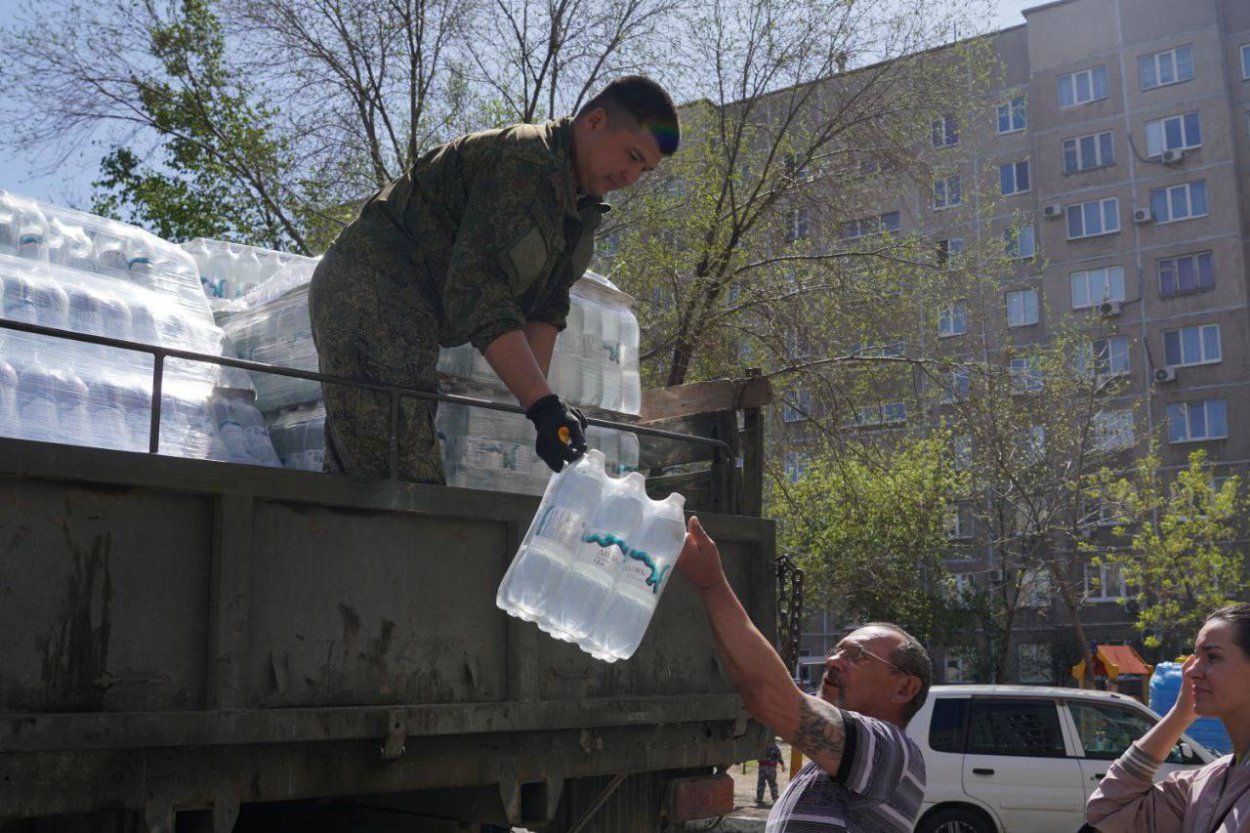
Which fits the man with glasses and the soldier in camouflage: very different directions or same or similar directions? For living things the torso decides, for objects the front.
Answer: very different directions

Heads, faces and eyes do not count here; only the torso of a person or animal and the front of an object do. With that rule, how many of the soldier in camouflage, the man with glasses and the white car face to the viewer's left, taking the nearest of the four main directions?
1

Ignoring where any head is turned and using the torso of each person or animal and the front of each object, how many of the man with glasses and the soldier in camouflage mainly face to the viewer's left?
1

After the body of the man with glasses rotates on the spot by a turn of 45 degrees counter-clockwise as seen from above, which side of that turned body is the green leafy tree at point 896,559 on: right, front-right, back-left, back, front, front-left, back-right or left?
back-right

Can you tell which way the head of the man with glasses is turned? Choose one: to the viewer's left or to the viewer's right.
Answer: to the viewer's left

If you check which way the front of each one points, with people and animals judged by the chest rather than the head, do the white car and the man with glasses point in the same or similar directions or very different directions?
very different directions

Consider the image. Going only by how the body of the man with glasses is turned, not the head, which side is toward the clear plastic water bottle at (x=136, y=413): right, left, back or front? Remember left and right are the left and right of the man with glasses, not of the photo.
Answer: front

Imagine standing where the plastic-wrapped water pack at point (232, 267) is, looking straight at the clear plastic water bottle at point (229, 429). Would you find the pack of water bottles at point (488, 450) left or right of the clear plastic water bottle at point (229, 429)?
left

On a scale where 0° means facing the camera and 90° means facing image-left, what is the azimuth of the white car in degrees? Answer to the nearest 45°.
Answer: approximately 270°

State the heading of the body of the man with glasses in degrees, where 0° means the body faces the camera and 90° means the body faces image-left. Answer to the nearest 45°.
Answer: approximately 90°

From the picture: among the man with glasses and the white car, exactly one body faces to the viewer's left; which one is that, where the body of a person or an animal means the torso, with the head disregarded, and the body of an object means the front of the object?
the man with glasses

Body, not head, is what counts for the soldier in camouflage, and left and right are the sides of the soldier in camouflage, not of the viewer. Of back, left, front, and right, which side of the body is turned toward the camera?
right
